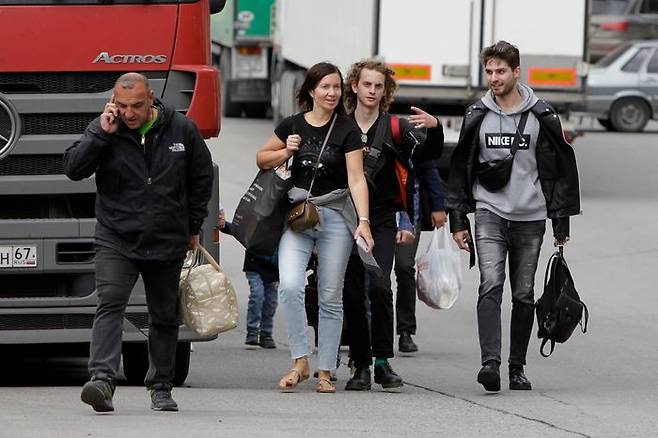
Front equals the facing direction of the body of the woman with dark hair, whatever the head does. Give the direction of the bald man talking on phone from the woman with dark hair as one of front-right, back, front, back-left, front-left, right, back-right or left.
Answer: front-right

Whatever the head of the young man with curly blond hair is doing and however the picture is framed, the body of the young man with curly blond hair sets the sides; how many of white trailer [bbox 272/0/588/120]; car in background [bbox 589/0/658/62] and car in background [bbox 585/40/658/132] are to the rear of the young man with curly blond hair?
3

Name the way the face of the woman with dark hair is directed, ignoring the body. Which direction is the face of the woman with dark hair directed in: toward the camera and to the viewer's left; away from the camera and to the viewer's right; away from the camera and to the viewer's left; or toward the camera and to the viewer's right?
toward the camera and to the viewer's right

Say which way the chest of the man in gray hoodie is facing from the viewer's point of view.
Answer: toward the camera

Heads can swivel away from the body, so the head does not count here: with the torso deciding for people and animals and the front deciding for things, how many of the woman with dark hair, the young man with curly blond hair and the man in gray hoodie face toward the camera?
3

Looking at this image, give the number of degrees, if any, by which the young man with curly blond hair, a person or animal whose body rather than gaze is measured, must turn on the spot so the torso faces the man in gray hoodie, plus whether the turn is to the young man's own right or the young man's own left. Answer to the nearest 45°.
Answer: approximately 90° to the young man's own left

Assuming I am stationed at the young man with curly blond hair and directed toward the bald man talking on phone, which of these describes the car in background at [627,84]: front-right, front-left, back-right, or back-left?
back-right

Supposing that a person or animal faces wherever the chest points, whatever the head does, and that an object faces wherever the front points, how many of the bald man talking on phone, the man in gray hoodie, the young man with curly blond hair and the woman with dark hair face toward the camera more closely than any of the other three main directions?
4

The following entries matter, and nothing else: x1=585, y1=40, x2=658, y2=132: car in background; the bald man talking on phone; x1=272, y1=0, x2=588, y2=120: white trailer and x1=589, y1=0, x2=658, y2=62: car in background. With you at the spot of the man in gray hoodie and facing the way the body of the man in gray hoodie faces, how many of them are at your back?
3

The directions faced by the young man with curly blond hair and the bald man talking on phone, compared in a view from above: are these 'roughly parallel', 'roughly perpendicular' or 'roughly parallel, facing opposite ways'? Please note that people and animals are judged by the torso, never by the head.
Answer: roughly parallel

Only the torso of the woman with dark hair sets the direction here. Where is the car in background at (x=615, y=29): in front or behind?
behind

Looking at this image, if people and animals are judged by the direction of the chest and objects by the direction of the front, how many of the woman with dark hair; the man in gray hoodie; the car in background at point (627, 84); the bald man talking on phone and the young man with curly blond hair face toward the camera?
4

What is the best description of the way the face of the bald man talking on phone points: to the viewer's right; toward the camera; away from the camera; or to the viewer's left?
toward the camera

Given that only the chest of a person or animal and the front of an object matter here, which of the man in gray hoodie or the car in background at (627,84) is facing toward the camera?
the man in gray hoodie

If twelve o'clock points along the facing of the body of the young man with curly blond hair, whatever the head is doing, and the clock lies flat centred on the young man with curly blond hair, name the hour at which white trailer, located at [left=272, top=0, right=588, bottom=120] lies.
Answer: The white trailer is roughly at 6 o'clock from the young man with curly blond hair.

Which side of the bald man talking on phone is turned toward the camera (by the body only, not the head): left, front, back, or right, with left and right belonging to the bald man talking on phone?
front

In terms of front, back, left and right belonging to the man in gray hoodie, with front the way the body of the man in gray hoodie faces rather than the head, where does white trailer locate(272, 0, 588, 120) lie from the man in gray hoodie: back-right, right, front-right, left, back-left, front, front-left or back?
back

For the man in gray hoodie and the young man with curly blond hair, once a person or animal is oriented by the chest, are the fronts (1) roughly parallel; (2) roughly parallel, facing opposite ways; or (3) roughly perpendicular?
roughly parallel
